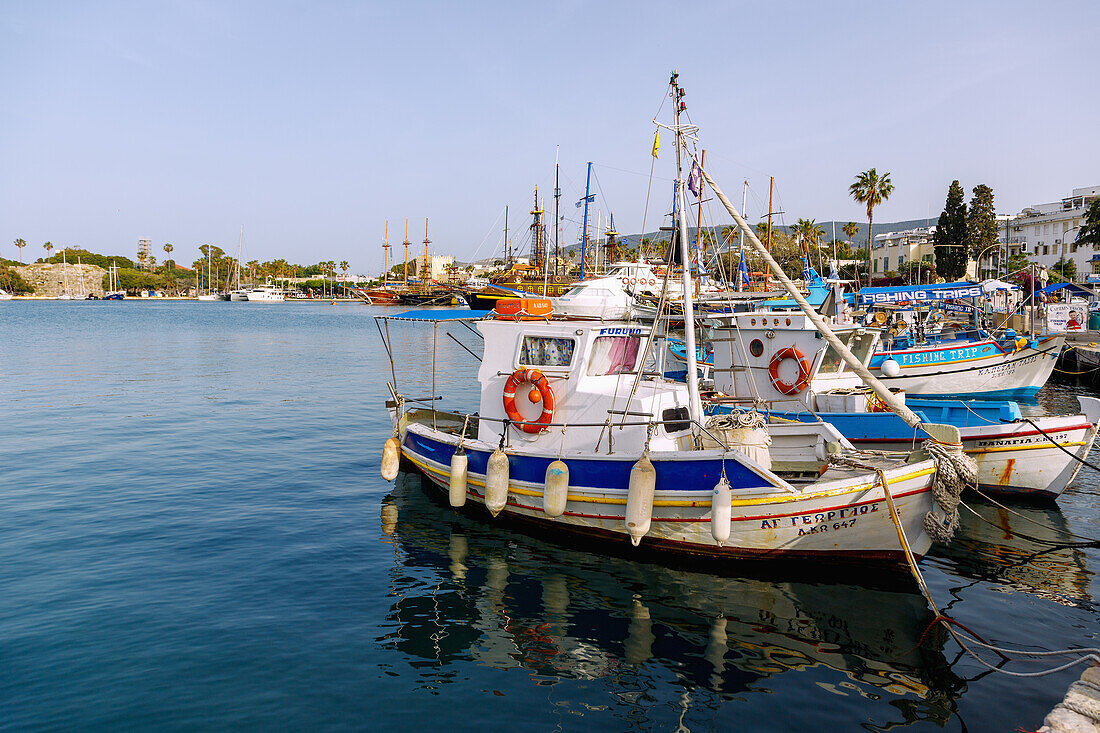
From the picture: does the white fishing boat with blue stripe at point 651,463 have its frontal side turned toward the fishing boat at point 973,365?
no

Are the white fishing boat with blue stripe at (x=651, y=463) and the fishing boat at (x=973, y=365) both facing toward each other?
no

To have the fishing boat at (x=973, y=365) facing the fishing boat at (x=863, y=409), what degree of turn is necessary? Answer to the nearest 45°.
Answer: approximately 90° to its right

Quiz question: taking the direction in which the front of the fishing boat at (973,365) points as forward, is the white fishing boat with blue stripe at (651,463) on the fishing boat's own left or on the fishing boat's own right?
on the fishing boat's own right

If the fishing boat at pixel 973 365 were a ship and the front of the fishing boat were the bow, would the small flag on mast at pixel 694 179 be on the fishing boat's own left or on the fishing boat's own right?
on the fishing boat's own right

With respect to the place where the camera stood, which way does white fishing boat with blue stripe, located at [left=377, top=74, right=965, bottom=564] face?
facing the viewer and to the right of the viewer

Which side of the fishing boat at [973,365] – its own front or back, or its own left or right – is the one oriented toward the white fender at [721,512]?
right

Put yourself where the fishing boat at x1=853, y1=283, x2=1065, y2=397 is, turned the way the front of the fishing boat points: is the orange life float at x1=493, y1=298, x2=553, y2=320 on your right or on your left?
on your right

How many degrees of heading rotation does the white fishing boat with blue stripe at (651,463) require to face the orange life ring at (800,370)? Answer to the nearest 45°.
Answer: approximately 90° to its left

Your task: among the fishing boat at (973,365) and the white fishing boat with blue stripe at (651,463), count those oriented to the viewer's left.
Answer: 0

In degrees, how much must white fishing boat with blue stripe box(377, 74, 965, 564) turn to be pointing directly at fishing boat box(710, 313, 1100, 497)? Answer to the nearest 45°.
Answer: approximately 90° to its left

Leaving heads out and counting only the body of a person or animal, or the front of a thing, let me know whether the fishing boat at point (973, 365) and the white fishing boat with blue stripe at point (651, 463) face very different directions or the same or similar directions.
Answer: same or similar directions

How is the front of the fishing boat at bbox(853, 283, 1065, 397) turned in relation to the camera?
facing to the right of the viewer
